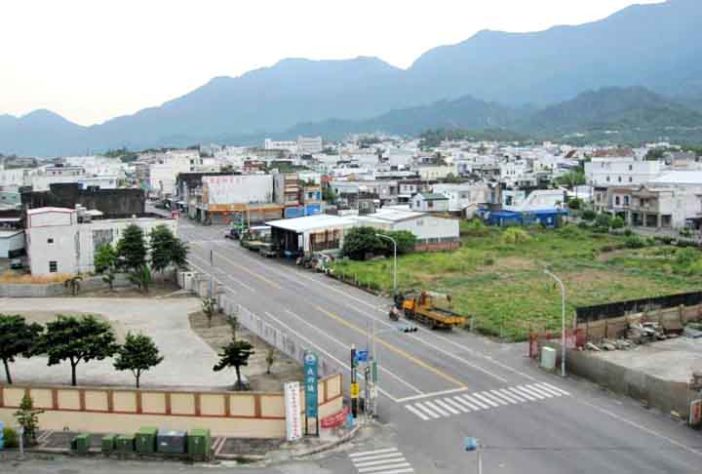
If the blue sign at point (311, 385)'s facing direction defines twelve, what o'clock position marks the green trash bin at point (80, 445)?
The green trash bin is roughly at 3 o'clock from the blue sign.

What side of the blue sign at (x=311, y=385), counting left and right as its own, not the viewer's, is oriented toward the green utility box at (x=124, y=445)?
right

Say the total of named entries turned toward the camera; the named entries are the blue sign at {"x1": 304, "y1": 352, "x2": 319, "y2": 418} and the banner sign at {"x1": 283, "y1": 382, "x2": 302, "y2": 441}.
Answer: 2

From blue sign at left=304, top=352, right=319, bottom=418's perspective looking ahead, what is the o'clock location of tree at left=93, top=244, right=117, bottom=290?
The tree is roughly at 5 o'clock from the blue sign.

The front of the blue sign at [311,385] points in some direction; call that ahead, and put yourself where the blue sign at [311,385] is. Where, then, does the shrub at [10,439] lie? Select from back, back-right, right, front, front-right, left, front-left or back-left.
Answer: right

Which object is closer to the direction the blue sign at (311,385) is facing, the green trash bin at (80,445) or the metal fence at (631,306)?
the green trash bin

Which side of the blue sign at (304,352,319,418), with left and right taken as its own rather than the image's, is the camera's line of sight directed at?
front

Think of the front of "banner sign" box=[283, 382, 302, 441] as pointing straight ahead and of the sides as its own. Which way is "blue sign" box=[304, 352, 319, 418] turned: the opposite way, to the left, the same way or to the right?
the same way

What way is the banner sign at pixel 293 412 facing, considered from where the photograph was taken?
facing the viewer

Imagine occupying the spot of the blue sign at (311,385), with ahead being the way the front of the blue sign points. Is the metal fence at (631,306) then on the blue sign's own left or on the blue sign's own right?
on the blue sign's own left

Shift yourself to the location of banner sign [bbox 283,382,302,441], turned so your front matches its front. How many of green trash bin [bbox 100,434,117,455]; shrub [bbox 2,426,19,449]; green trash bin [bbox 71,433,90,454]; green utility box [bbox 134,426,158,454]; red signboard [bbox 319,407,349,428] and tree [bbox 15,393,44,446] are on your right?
5

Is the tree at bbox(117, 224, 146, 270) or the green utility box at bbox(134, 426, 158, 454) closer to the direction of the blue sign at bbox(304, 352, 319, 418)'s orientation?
the green utility box

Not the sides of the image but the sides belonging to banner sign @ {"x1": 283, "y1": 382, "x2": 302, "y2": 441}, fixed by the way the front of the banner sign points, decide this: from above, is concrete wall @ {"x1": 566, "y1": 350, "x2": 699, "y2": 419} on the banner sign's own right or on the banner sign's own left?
on the banner sign's own left

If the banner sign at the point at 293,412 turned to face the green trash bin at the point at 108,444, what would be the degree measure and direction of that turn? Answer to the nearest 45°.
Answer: approximately 90° to its right

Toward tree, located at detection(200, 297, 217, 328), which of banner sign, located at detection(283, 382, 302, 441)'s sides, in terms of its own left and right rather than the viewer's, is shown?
back

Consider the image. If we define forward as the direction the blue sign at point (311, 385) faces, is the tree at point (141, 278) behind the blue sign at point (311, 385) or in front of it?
behind

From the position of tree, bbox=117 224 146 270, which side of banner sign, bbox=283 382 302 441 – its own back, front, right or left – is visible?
back
